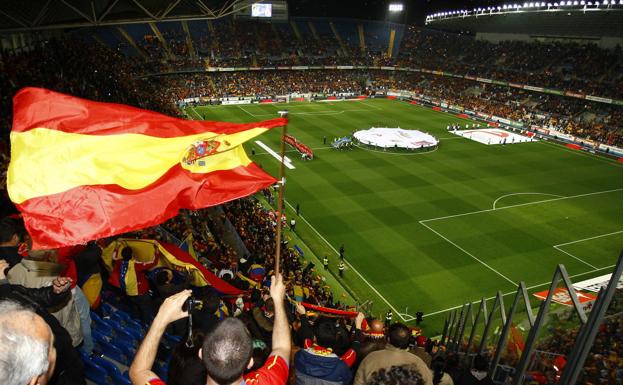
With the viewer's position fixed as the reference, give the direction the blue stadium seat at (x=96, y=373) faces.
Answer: facing away from the viewer and to the right of the viewer

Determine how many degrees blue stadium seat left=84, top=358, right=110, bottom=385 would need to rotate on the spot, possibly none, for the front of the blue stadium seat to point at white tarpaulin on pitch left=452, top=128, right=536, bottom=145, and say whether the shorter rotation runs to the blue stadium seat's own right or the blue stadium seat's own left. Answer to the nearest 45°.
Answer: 0° — it already faces it

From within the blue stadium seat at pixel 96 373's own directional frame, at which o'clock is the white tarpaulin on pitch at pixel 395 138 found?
The white tarpaulin on pitch is roughly at 12 o'clock from the blue stadium seat.

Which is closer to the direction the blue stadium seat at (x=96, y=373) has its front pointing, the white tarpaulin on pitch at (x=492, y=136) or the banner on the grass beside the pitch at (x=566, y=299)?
the white tarpaulin on pitch

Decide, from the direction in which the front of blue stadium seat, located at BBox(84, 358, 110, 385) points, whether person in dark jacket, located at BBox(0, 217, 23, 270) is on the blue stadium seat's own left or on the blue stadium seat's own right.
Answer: on the blue stadium seat's own left

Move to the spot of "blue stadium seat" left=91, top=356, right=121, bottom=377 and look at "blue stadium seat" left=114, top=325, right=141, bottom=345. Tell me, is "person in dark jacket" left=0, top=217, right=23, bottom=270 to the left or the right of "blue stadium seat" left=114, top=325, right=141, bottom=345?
left

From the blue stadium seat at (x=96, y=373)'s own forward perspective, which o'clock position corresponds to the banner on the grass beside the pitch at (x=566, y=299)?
The banner on the grass beside the pitch is roughly at 2 o'clock from the blue stadium seat.

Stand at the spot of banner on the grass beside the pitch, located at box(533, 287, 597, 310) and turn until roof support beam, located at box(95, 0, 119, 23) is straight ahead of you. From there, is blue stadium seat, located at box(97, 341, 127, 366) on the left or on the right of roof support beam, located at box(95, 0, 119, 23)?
left

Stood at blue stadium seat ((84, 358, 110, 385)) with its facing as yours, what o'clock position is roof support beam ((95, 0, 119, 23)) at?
The roof support beam is roughly at 11 o'clock from the blue stadium seat.

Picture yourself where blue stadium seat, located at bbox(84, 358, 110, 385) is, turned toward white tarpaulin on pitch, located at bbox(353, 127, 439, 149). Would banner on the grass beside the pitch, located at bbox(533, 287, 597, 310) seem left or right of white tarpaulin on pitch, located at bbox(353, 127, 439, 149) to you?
right
